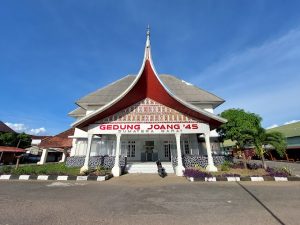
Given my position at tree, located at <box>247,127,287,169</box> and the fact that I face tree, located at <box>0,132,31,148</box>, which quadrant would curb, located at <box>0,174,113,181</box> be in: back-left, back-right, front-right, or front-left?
front-left

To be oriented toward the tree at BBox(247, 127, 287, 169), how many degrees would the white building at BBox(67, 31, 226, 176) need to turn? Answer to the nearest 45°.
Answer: approximately 90° to its left

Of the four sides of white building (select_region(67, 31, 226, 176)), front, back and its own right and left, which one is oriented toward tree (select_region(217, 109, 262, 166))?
left

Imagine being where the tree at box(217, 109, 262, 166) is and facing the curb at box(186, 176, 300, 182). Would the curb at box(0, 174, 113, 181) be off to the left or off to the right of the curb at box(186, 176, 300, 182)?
right

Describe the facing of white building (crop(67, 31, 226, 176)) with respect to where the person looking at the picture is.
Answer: facing the viewer

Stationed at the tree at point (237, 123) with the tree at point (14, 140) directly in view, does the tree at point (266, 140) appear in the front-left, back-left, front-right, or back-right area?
back-left

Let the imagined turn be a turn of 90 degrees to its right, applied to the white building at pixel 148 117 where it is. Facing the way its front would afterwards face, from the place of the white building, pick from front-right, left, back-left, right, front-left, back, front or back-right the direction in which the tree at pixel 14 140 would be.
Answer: front-right

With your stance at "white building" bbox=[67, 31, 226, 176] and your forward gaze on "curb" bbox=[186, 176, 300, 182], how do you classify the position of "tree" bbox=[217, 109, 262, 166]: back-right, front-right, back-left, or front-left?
front-left
